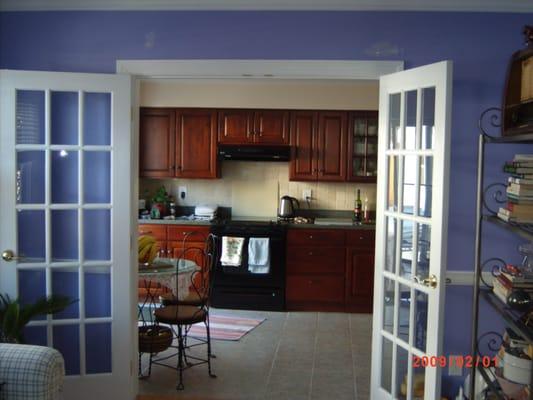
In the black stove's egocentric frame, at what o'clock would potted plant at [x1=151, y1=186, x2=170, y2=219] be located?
The potted plant is roughly at 4 o'clock from the black stove.

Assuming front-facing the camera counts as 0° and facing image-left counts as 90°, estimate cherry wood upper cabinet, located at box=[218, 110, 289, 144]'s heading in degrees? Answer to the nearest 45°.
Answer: approximately 0°

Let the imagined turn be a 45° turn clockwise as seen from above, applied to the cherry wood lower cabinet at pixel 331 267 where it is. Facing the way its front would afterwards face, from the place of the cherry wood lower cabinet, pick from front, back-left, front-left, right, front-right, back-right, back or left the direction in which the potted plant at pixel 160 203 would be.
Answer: front-right

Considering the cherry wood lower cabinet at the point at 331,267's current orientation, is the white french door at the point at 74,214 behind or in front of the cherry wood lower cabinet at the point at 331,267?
in front

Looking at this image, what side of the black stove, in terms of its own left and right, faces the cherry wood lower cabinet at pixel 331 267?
left

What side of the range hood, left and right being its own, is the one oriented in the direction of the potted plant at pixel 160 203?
right

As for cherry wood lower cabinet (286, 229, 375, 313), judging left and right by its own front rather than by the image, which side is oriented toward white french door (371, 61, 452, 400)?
front

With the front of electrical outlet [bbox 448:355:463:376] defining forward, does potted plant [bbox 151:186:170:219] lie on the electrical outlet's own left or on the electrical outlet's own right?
on the electrical outlet's own right

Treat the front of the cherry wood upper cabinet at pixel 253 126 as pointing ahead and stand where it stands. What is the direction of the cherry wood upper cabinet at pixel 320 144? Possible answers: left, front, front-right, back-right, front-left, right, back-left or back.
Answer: left

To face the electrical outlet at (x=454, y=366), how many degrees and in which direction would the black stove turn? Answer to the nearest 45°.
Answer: approximately 45° to its left
